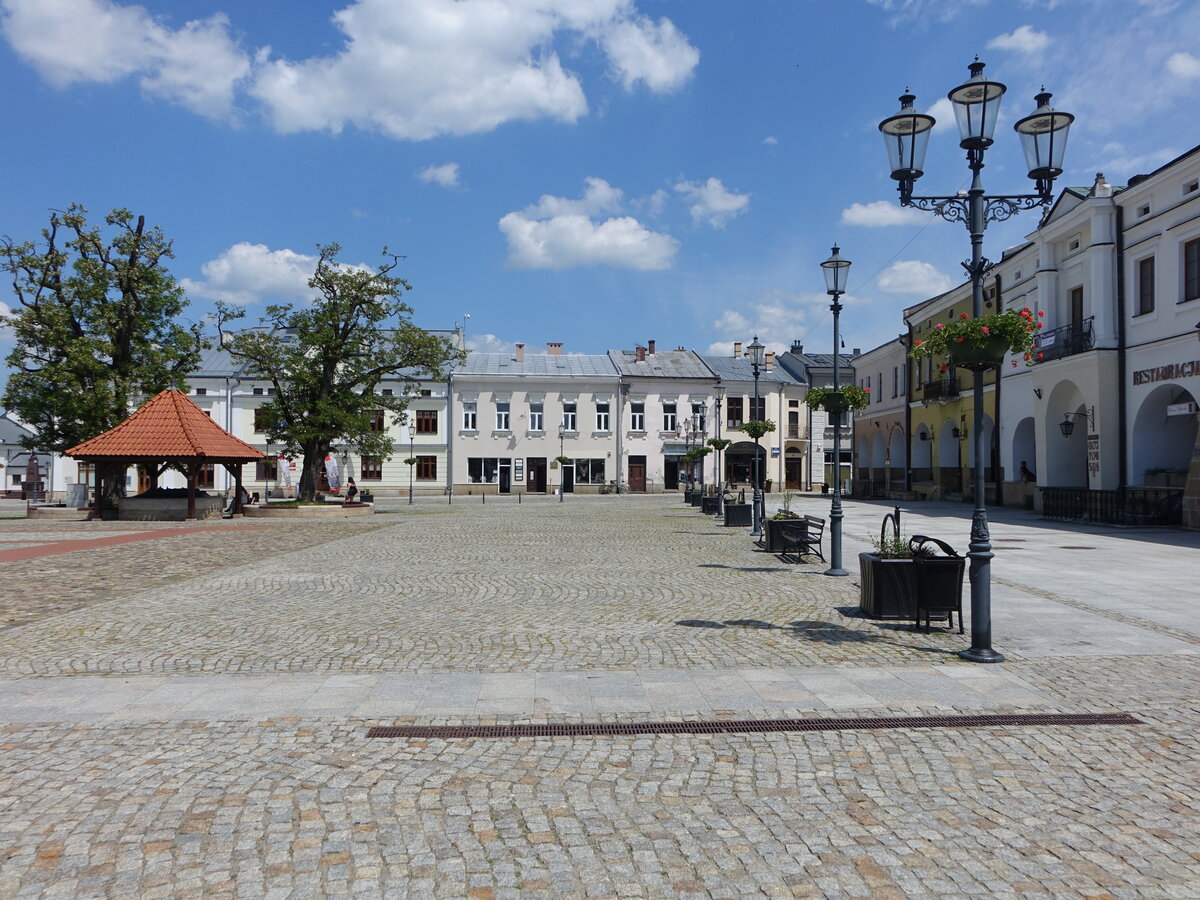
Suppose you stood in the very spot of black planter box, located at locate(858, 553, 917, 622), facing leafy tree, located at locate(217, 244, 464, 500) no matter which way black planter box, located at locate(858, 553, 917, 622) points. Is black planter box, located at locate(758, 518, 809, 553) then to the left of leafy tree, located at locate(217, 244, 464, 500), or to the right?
right

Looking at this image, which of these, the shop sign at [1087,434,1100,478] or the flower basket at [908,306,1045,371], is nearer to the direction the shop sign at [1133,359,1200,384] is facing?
the flower basket
